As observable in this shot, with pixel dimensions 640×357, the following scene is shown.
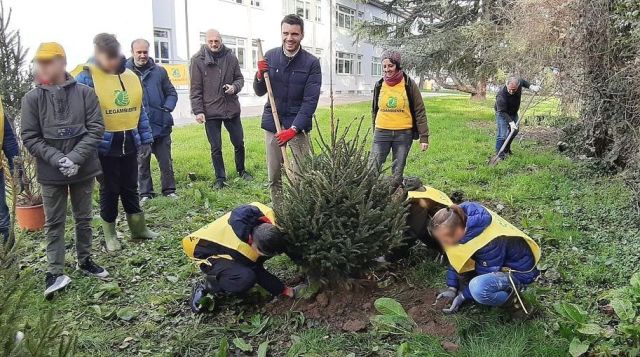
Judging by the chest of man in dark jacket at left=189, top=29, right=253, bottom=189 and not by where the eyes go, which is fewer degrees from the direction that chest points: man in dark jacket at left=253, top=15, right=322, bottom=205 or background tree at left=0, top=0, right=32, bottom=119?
the man in dark jacket

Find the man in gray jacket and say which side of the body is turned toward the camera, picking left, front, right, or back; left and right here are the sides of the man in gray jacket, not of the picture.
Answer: front

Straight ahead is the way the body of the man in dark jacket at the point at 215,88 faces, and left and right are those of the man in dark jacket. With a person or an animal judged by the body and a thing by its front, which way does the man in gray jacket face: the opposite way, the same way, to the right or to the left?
the same way

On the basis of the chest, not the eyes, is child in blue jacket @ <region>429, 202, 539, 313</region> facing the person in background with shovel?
no

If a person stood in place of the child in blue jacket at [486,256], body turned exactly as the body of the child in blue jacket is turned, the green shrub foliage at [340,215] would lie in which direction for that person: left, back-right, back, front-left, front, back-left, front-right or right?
front

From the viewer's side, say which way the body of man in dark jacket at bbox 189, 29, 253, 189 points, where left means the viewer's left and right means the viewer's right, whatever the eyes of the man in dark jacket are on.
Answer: facing the viewer

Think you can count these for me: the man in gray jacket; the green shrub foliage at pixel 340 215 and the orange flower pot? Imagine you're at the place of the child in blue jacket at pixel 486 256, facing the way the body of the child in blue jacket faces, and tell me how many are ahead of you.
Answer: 3

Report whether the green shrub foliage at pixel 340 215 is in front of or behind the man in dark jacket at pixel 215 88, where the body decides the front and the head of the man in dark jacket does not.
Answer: in front

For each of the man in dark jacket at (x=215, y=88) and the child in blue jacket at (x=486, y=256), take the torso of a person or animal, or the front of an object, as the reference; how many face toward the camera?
1

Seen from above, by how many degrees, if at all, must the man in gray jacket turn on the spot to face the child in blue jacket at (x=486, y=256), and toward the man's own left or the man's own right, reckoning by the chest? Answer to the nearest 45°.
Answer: approximately 45° to the man's own left

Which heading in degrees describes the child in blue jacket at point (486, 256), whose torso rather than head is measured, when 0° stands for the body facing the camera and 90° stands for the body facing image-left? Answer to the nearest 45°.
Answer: approximately 90°

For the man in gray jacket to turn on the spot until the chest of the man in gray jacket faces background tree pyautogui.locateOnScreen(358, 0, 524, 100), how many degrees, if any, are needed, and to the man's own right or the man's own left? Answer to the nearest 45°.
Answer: approximately 135° to the man's own left

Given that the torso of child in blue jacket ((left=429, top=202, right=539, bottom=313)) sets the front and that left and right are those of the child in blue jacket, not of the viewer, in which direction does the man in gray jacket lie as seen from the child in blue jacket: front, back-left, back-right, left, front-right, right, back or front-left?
front

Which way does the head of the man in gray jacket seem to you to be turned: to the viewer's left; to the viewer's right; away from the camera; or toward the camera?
toward the camera
